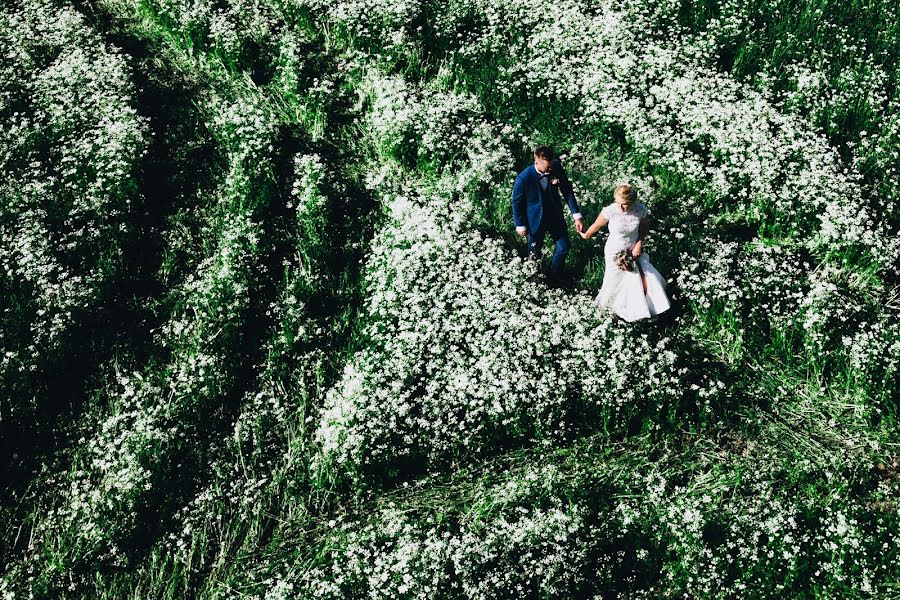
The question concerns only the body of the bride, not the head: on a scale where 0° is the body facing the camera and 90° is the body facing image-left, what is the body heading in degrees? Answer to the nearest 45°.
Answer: approximately 0°
